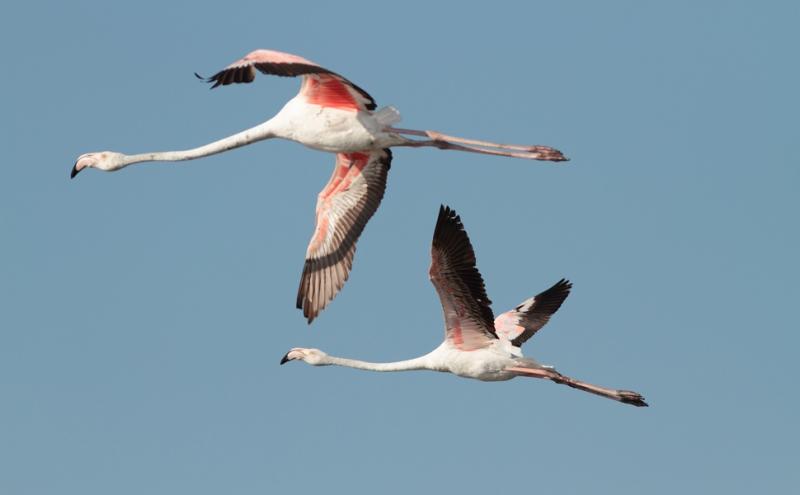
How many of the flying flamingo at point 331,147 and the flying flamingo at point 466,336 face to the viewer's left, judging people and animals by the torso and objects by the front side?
2

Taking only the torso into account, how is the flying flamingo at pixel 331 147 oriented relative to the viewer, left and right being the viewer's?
facing to the left of the viewer

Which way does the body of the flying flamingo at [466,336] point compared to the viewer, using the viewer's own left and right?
facing to the left of the viewer
